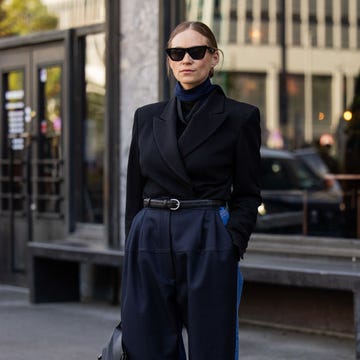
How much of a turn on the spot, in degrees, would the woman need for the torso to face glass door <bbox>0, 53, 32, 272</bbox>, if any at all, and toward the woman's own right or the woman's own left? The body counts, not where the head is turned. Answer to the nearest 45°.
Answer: approximately 180°

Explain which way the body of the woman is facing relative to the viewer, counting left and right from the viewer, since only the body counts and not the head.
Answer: facing the viewer

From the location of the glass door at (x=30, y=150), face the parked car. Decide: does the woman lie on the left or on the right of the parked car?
right

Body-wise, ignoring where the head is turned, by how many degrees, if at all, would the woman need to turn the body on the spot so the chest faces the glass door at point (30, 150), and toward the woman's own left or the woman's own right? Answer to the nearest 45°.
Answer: approximately 180°

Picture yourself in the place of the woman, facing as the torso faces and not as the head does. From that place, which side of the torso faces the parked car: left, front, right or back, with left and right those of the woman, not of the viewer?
back

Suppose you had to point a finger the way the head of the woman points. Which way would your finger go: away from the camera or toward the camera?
toward the camera
